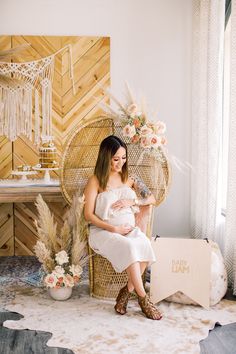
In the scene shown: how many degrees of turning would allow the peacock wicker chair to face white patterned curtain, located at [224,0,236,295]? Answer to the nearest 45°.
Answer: approximately 90° to its left

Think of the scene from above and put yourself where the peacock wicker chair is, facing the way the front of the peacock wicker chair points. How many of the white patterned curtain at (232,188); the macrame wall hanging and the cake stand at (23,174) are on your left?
1

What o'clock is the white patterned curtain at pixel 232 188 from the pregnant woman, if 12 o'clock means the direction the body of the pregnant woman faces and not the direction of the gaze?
The white patterned curtain is roughly at 10 o'clock from the pregnant woman.

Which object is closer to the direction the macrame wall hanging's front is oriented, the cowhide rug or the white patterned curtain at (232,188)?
the cowhide rug

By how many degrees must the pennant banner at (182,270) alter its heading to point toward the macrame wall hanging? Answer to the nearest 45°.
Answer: approximately 135° to its right

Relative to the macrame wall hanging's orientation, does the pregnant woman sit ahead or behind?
ahead

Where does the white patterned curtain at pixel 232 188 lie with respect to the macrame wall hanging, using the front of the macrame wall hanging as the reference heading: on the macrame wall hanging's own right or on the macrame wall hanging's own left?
on the macrame wall hanging's own left

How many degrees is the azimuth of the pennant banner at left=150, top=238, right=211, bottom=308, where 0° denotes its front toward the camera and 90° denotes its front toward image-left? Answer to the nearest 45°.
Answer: approximately 0°

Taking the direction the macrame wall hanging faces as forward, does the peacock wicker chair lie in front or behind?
in front

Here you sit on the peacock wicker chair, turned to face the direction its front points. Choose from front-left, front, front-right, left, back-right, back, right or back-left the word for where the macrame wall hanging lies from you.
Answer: back-right
